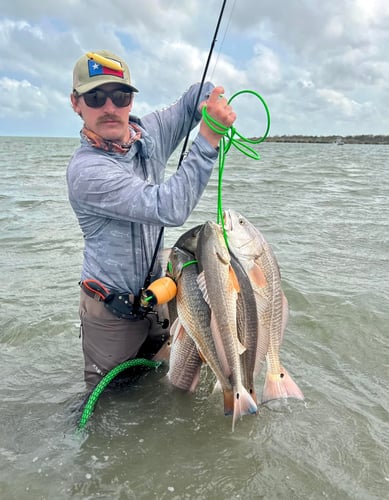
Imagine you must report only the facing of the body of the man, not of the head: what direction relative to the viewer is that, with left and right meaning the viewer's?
facing the viewer and to the right of the viewer
